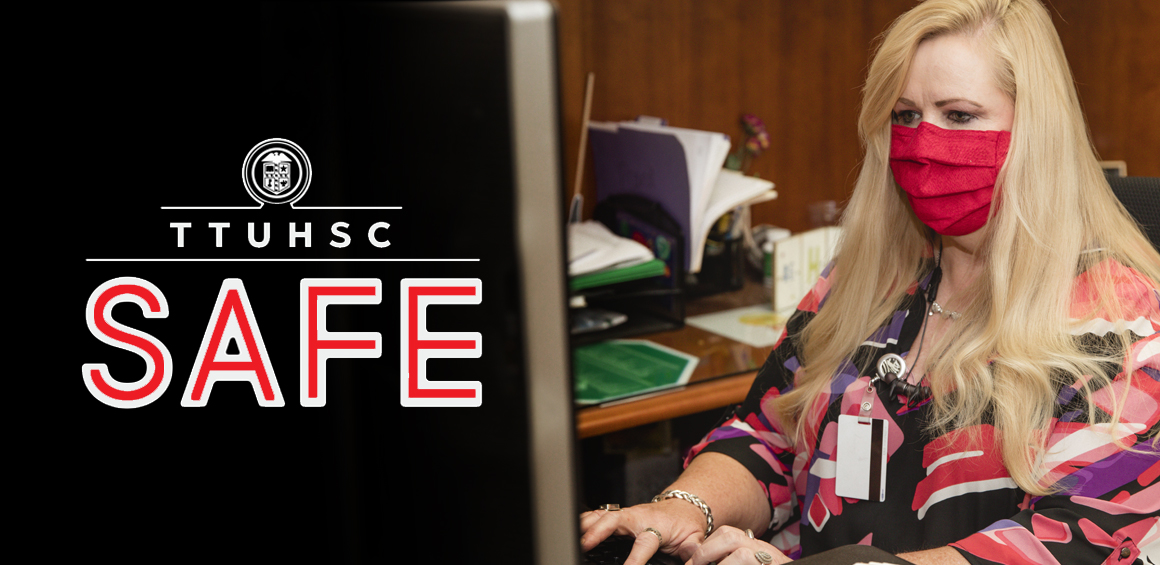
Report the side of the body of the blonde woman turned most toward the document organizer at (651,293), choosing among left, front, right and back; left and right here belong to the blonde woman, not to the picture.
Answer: right

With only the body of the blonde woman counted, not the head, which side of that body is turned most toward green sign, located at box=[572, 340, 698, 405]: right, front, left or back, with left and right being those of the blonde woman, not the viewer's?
right

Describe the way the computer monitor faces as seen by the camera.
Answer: facing away from the viewer and to the right of the viewer

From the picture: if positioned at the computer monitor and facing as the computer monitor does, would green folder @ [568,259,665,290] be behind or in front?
in front

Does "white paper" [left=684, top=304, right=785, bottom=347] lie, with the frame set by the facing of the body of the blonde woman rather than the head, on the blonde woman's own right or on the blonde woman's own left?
on the blonde woman's own right

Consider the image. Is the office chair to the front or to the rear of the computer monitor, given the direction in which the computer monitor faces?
to the front

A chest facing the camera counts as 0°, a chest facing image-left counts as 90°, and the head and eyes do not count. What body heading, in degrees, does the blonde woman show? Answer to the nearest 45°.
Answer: approximately 45°
